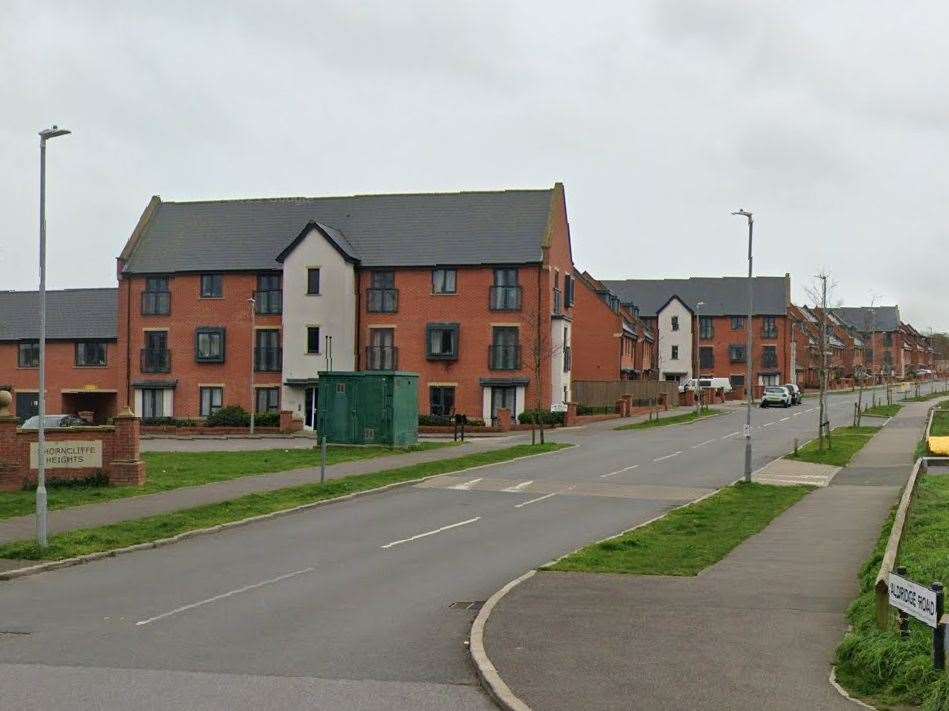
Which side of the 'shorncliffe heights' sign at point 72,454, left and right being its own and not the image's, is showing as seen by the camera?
front

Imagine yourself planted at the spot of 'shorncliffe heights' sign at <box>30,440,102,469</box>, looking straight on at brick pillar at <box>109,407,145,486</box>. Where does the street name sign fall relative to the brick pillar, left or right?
right

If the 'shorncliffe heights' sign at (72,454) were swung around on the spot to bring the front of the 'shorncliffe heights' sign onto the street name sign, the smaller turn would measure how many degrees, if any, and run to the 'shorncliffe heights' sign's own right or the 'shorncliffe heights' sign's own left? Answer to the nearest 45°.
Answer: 0° — it already faces it

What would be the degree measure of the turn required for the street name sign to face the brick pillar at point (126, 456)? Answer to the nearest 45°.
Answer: approximately 90° to its right

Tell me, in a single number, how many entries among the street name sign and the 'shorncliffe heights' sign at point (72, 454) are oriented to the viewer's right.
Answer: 0

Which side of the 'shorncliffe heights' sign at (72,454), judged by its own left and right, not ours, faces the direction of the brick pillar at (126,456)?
left

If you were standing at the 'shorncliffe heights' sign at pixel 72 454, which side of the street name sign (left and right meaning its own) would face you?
right

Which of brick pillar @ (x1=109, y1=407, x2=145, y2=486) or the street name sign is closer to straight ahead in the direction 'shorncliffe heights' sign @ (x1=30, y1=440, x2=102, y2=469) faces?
the street name sign
